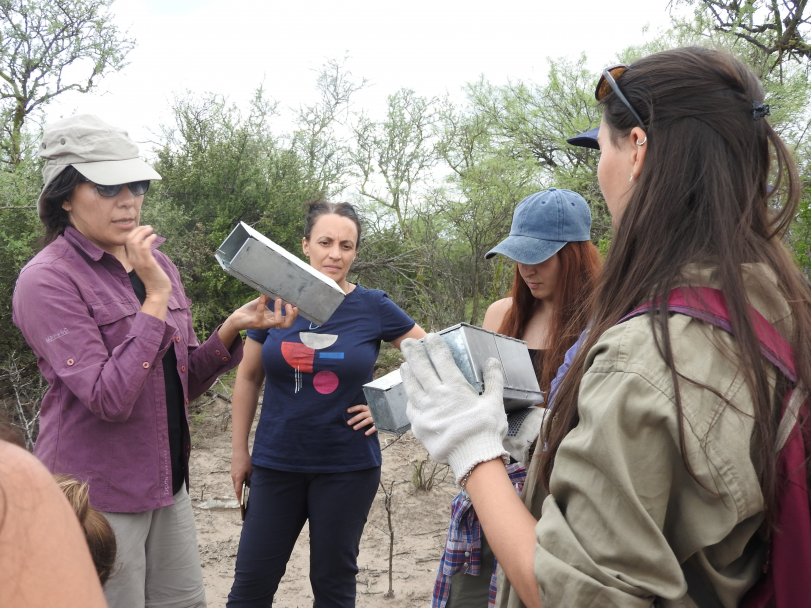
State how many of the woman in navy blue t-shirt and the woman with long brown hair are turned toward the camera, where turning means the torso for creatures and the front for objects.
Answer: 1

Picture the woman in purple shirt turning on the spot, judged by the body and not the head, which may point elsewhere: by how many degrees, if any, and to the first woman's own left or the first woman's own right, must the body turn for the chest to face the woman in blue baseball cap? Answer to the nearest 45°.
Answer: approximately 45° to the first woman's own left

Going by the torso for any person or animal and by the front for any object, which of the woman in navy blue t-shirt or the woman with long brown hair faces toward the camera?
the woman in navy blue t-shirt

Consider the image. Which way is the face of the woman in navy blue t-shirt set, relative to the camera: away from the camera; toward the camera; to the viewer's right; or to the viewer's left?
toward the camera

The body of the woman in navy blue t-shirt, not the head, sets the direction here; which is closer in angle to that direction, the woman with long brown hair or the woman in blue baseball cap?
the woman with long brown hair

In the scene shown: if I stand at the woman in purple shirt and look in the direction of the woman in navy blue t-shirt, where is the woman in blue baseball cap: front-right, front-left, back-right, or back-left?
front-right

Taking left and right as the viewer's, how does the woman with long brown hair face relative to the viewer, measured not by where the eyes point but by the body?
facing away from the viewer and to the left of the viewer

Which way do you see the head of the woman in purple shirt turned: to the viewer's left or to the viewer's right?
to the viewer's right

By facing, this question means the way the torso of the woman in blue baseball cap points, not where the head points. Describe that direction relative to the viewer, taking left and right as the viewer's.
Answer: facing the viewer and to the left of the viewer

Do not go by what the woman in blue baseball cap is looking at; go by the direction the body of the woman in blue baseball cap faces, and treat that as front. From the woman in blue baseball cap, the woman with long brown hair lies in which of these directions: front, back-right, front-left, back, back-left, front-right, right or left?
front-left

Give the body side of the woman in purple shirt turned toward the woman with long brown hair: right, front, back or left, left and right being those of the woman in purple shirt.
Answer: front

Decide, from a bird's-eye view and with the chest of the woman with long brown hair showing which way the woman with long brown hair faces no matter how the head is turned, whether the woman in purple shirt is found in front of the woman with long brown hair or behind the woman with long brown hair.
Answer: in front

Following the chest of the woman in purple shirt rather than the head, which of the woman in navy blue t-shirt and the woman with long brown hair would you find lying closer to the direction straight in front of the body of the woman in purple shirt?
the woman with long brown hair

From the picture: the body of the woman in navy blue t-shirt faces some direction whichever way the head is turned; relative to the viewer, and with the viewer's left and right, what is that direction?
facing the viewer

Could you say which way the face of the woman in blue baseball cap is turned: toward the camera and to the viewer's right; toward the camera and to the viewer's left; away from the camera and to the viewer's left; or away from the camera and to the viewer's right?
toward the camera and to the viewer's left

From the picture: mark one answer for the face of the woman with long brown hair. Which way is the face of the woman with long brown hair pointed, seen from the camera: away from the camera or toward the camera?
away from the camera

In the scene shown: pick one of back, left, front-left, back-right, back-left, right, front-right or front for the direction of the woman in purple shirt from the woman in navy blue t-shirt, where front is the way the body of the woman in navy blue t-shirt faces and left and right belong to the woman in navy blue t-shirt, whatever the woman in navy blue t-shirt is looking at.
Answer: front-right

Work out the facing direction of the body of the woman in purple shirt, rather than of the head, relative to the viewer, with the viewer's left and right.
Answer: facing the viewer and to the right of the viewer
